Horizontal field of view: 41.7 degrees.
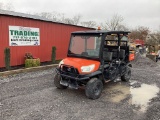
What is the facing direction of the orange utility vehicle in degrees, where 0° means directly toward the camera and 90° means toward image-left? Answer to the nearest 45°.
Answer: approximately 45°

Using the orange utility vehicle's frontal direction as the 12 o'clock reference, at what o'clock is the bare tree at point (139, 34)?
The bare tree is roughly at 5 o'clock from the orange utility vehicle.
